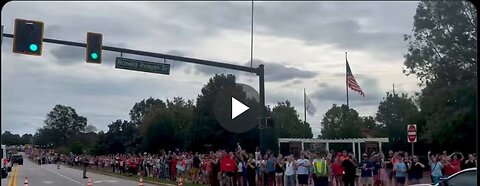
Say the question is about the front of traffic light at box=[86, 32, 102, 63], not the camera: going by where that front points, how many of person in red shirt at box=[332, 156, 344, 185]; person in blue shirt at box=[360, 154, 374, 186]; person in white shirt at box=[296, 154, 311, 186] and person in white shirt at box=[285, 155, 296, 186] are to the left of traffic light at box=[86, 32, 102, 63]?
4

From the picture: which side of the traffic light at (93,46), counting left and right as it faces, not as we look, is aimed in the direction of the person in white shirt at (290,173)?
left

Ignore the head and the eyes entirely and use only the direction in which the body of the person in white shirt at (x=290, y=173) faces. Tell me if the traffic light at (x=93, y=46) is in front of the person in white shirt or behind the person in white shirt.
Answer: in front

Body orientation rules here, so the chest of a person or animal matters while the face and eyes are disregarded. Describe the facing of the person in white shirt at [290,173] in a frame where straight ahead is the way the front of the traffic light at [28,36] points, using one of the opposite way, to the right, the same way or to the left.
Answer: the same way
